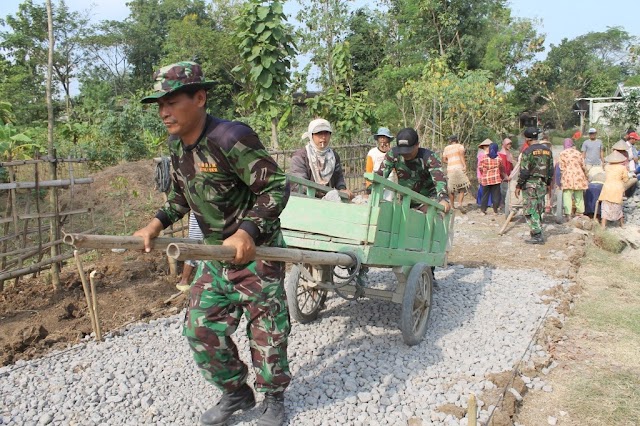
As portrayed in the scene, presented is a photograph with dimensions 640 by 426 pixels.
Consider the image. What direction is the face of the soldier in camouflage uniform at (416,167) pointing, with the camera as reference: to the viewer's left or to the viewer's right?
to the viewer's left

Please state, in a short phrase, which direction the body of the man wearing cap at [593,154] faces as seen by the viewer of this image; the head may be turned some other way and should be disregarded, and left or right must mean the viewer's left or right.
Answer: facing the viewer

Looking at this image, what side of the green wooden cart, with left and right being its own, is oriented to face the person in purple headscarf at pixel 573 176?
back

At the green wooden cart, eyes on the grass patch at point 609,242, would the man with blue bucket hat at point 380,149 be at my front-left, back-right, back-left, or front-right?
front-left

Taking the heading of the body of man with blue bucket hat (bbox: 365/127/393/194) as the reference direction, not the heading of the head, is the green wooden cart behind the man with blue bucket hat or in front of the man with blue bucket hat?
in front

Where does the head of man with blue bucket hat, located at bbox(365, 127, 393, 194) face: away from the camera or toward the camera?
toward the camera

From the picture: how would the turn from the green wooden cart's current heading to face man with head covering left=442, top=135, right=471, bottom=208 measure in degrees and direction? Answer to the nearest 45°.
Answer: approximately 135° to its right

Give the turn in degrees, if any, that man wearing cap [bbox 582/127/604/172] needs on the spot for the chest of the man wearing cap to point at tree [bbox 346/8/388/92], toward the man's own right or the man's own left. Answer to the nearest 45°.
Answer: approximately 135° to the man's own right

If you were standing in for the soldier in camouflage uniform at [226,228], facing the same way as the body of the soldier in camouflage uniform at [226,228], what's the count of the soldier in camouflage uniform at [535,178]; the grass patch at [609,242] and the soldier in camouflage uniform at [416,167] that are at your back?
3

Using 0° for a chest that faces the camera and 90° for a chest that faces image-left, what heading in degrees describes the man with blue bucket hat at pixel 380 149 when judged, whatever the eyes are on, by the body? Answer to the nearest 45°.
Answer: approximately 0°

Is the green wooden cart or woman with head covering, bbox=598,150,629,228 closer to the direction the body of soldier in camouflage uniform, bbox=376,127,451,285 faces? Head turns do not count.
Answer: the green wooden cart

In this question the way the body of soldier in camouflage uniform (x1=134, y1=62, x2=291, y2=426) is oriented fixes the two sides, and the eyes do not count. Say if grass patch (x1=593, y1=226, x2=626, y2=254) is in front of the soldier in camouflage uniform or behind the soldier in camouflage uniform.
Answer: behind

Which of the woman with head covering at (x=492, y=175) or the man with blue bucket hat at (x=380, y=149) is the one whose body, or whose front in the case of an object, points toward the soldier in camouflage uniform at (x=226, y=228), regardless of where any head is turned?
the man with blue bucket hat at (x=380, y=149)
